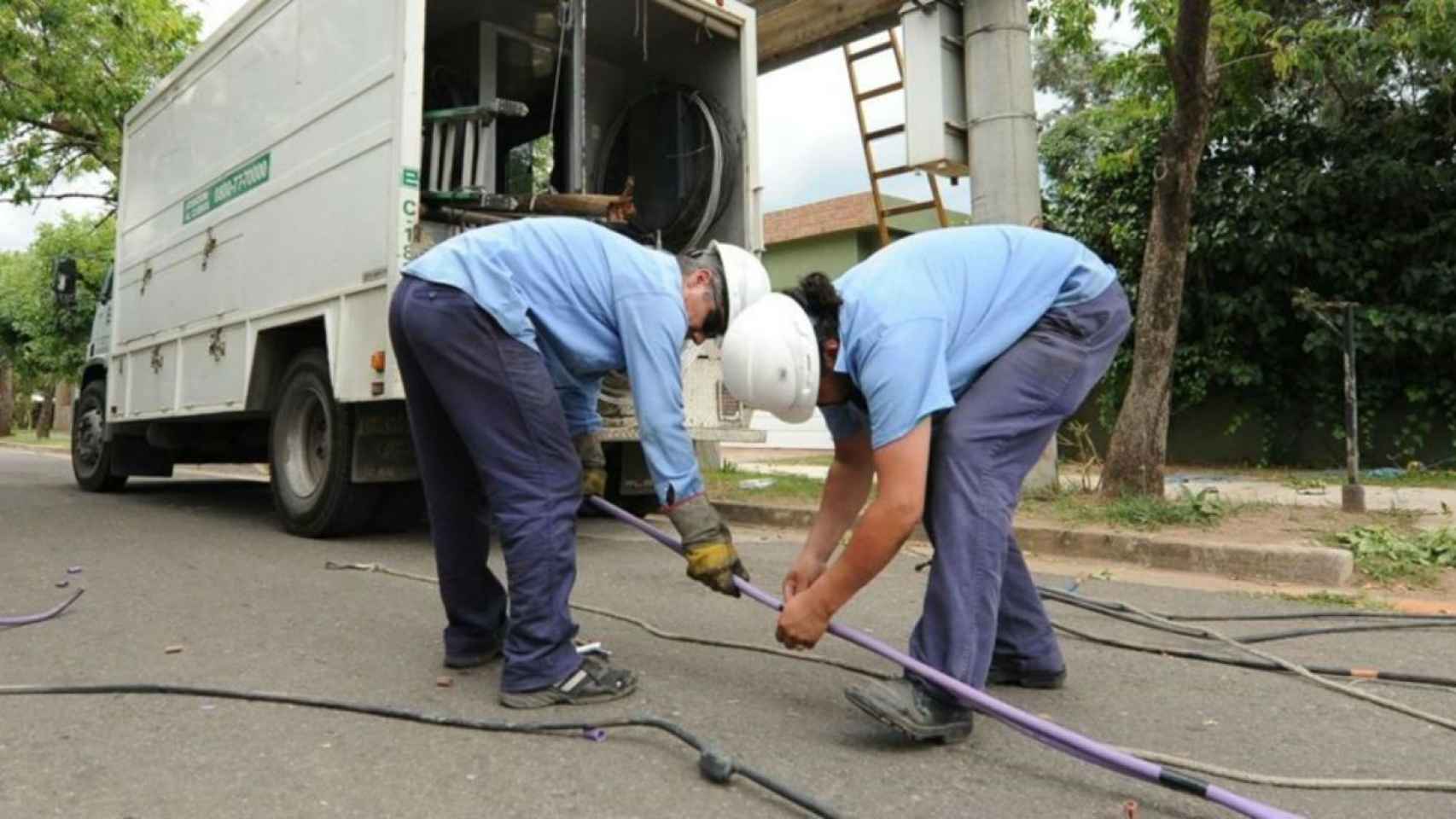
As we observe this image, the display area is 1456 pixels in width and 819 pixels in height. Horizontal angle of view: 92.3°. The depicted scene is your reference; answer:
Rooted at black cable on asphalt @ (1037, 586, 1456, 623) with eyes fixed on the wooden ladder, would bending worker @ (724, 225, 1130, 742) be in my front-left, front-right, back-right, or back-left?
back-left

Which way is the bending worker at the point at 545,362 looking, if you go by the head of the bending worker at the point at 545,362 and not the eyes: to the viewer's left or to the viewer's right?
to the viewer's right

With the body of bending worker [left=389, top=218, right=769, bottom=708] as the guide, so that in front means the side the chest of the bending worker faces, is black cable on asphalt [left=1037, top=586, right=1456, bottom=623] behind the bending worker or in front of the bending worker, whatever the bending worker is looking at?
in front

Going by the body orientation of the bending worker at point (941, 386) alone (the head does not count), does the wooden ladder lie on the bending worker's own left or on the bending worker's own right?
on the bending worker's own right

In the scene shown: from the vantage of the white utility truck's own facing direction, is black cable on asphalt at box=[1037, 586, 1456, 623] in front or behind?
behind

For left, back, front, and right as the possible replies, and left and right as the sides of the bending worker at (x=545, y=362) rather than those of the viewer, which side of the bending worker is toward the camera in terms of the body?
right

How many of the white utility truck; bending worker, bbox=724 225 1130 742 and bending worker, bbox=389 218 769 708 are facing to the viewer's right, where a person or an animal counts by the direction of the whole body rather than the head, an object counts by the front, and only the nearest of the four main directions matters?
1

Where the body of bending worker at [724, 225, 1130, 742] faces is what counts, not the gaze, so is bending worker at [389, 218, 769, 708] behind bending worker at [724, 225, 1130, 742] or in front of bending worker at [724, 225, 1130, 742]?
in front

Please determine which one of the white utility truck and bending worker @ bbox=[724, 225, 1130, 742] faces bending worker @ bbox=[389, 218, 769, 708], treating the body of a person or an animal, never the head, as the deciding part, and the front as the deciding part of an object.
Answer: bending worker @ bbox=[724, 225, 1130, 742]

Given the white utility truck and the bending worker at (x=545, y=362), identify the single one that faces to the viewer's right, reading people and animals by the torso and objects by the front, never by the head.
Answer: the bending worker

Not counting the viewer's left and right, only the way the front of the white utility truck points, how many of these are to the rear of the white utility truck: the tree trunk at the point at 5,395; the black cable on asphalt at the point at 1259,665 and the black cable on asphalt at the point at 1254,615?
2

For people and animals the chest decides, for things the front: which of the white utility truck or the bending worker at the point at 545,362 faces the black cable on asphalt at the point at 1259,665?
the bending worker

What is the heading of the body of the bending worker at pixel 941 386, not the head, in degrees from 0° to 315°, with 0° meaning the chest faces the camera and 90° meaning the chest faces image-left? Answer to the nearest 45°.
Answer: approximately 90°

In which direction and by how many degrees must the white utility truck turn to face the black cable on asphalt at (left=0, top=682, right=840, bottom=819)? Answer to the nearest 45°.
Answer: approximately 135° to its left
